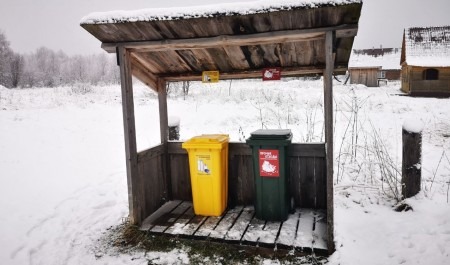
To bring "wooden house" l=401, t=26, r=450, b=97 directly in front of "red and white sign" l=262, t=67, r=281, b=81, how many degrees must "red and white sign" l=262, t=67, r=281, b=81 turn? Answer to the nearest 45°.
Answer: approximately 135° to its left

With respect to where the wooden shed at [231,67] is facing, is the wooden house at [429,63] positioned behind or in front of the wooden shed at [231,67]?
behind

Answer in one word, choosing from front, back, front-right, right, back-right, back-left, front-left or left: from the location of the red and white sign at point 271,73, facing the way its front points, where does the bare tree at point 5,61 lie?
back-right

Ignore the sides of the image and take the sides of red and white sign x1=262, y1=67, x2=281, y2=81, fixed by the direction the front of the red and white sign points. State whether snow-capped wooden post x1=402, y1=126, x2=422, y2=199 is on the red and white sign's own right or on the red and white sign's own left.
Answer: on the red and white sign's own left

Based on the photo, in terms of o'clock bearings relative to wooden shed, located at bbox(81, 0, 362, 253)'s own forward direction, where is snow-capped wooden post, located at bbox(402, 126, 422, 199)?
The snow-capped wooden post is roughly at 9 o'clock from the wooden shed.

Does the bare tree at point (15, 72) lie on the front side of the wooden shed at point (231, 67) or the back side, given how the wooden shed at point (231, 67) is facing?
on the back side

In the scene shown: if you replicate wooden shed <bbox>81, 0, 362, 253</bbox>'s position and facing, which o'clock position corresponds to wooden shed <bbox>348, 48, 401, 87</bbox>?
wooden shed <bbox>348, 48, 401, 87</bbox> is roughly at 7 o'clock from wooden shed <bbox>81, 0, 362, 253</bbox>.

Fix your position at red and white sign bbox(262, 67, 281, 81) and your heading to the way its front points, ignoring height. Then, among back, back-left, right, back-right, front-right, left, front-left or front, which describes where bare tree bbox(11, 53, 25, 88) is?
back-right

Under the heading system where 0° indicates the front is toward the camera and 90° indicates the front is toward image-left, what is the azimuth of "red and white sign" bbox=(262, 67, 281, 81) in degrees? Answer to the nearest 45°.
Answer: approximately 0°
